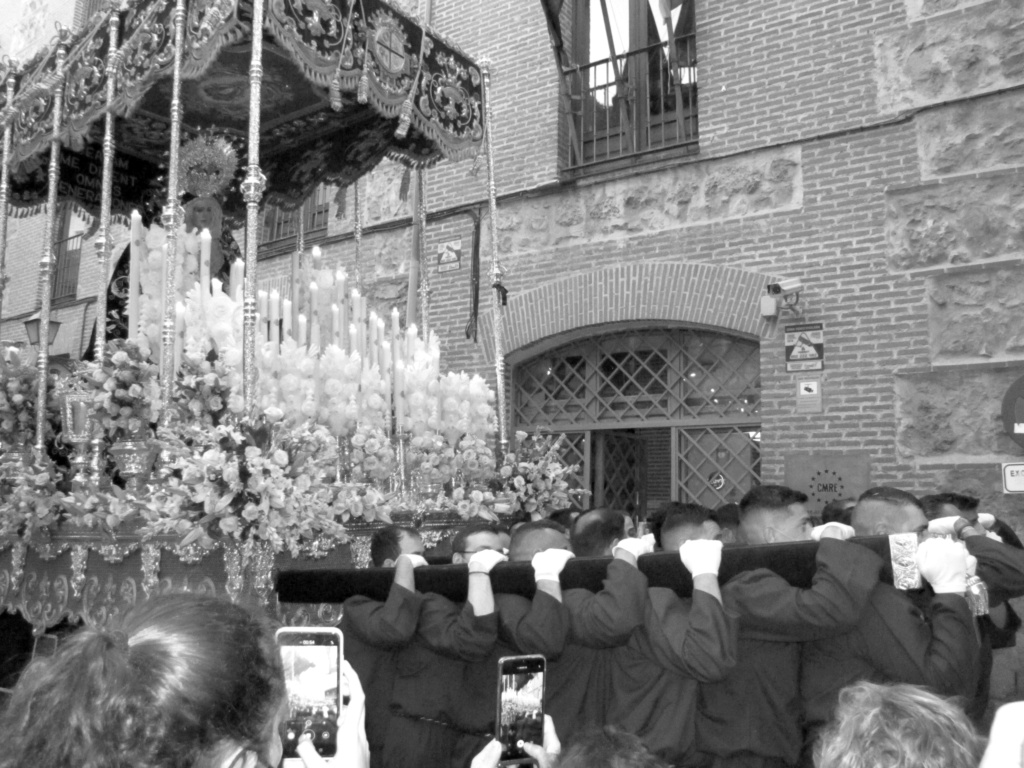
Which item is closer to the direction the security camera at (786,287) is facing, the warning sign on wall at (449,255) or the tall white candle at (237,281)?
the tall white candle

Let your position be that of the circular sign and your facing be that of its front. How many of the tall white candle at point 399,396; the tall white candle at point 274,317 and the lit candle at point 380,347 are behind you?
0

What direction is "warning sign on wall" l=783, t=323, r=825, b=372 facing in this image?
toward the camera

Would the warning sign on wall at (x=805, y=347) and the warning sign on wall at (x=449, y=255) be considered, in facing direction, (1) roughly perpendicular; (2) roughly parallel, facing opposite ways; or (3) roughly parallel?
roughly parallel

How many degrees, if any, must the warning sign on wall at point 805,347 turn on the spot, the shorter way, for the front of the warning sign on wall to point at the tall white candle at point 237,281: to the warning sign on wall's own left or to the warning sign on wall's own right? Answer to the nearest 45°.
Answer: approximately 45° to the warning sign on wall's own right

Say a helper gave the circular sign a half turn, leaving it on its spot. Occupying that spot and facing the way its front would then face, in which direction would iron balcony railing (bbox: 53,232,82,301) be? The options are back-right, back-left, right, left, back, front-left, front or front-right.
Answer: left

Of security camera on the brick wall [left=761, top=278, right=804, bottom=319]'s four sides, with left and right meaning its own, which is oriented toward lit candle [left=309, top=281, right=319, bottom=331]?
front

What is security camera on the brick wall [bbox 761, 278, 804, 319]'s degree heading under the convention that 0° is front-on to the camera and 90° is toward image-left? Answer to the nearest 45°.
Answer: approximately 45°

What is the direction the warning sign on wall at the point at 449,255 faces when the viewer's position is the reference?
facing the viewer and to the left of the viewer

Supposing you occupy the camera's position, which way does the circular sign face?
facing the viewer

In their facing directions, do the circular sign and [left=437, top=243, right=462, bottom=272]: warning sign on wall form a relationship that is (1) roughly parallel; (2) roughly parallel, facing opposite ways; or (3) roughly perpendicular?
roughly parallel

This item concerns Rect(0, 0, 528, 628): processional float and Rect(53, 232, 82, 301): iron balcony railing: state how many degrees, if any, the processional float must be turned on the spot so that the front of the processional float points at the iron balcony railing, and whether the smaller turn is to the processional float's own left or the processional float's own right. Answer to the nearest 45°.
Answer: approximately 135° to the processional float's own left

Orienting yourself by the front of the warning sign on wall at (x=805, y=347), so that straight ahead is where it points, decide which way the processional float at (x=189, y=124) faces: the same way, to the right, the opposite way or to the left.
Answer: to the left

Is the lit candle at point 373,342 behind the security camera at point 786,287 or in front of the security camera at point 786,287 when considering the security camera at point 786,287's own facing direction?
in front

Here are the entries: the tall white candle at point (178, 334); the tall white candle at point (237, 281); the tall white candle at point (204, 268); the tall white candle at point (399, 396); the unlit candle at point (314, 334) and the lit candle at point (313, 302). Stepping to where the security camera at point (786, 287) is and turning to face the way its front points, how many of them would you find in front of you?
6
